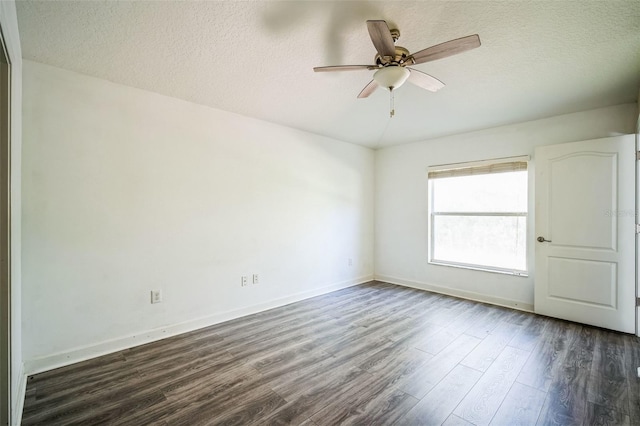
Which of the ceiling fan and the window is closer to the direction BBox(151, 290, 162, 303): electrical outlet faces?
the ceiling fan

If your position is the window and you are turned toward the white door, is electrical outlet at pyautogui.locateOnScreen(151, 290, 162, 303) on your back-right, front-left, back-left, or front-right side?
back-right

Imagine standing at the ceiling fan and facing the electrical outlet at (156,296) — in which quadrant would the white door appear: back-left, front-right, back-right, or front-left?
back-right

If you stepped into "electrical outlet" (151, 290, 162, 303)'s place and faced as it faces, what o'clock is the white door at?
The white door is roughly at 10 o'clock from the electrical outlet.

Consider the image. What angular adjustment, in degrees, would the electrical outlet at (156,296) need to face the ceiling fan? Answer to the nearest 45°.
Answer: approximately 45° to its left

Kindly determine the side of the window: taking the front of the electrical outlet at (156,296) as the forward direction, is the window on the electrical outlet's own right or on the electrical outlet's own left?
on the electrical outlet's own left
